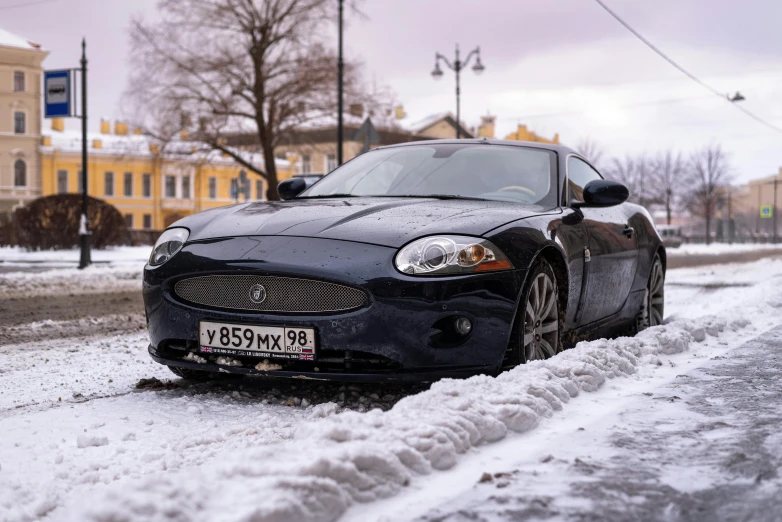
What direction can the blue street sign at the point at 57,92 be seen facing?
toward the camera

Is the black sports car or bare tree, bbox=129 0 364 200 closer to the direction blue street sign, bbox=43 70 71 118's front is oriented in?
the black sports car

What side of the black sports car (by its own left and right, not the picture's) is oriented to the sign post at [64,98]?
right

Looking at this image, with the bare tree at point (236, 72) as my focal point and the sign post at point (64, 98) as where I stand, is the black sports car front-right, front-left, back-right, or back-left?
back-right

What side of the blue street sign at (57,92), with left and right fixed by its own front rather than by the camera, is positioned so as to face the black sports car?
front

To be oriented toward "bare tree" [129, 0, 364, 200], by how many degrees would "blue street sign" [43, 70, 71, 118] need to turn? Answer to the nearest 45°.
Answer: approximately 135° to its left

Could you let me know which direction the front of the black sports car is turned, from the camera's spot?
facing the viewer and to the left of the viewer

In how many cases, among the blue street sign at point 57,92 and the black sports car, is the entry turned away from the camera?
0

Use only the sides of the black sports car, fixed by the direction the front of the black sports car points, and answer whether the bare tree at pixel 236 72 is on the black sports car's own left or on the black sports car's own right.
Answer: on the black sports car's own right
